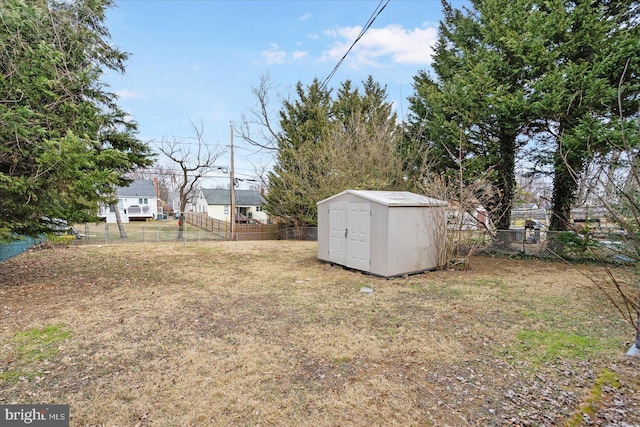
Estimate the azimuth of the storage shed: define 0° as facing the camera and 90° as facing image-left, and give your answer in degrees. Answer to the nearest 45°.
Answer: approximately 45°

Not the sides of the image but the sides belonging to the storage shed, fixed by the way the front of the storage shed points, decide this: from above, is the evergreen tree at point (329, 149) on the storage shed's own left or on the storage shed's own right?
on the storage shed's own right

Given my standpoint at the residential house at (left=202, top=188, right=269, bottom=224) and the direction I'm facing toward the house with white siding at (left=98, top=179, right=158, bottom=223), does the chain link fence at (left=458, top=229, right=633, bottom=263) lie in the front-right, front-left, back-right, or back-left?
back-left

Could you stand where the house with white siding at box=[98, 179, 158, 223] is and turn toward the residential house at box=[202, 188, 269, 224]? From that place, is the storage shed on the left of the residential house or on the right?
right

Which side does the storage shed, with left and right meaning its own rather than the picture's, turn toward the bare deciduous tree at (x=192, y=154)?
right

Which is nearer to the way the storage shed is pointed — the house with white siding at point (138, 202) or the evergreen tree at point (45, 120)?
the evergreen tree

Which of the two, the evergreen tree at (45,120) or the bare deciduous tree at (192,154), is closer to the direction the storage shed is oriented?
the evergreen tree

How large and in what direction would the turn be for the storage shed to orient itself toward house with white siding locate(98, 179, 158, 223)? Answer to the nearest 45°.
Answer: approximately 90° to its right

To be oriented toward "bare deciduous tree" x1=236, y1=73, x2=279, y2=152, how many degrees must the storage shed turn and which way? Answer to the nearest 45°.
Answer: approximately 90° to its right

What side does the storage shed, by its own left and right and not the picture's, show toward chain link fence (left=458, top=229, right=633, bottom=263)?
back

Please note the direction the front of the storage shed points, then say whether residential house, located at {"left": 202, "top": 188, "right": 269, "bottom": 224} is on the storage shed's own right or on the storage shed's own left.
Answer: on the storage shed's own right

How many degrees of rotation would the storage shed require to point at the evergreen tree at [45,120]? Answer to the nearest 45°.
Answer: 0° — it already faces it
